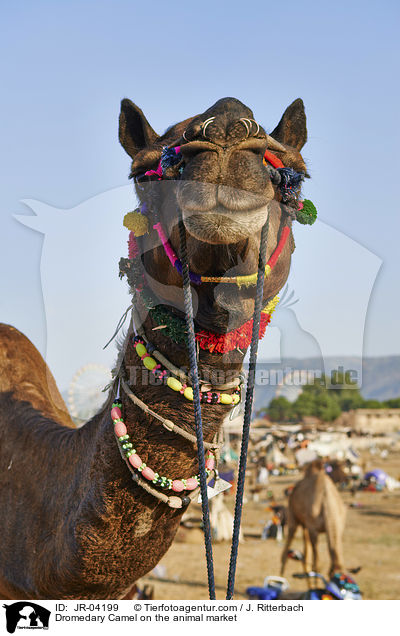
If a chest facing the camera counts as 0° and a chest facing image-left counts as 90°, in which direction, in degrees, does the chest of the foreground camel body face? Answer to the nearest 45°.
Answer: approximately 315°

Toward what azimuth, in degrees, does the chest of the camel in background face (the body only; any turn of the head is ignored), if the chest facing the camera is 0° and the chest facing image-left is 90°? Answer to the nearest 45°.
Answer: approximately 180°

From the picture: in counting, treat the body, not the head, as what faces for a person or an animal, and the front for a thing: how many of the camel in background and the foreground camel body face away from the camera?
1

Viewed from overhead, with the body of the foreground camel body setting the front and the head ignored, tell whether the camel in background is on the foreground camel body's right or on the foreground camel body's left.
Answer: on the foreground camel body's left
